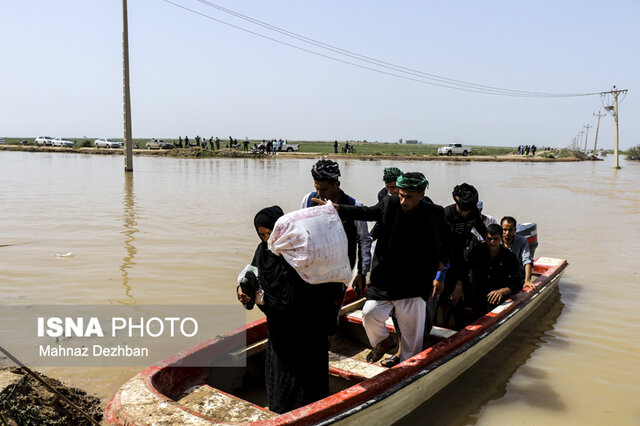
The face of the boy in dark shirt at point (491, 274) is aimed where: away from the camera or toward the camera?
toward the camera

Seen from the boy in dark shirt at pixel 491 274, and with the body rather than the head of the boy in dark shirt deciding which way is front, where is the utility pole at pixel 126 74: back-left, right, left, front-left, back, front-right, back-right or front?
back-right

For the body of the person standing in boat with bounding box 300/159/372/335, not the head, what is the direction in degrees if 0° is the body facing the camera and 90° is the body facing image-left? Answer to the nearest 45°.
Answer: approximately 45°

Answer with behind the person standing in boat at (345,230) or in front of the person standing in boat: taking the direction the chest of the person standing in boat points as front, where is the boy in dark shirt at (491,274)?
behind

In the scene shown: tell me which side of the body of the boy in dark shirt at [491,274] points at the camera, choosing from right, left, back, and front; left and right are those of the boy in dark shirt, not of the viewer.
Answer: front

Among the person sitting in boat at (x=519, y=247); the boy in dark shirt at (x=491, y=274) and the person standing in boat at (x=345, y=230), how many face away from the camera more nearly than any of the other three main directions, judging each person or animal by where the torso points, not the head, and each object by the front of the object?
0

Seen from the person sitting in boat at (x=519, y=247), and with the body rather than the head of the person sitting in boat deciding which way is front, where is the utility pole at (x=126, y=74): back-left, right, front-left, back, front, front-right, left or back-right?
right

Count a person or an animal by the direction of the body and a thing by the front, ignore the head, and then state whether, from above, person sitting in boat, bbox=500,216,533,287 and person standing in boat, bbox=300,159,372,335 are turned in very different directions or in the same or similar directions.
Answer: same or similar directions

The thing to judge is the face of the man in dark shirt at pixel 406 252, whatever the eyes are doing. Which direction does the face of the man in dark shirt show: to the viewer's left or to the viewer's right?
to the viewer's left

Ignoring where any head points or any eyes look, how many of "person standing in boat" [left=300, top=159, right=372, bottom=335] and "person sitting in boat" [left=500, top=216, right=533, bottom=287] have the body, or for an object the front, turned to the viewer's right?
0

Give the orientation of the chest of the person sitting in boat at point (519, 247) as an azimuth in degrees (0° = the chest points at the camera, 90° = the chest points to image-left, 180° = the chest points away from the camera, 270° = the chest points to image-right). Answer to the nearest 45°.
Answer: approximately 45°

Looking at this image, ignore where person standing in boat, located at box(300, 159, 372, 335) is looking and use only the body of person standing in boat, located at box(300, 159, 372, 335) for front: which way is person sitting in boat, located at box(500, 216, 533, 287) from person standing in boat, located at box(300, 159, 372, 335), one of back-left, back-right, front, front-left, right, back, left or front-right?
back

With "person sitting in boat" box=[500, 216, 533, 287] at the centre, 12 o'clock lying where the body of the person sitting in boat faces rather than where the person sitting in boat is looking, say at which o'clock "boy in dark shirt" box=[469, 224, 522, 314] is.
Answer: The boy in dark shirt is roughly at 11 o'clock from the person sitting in boat.
